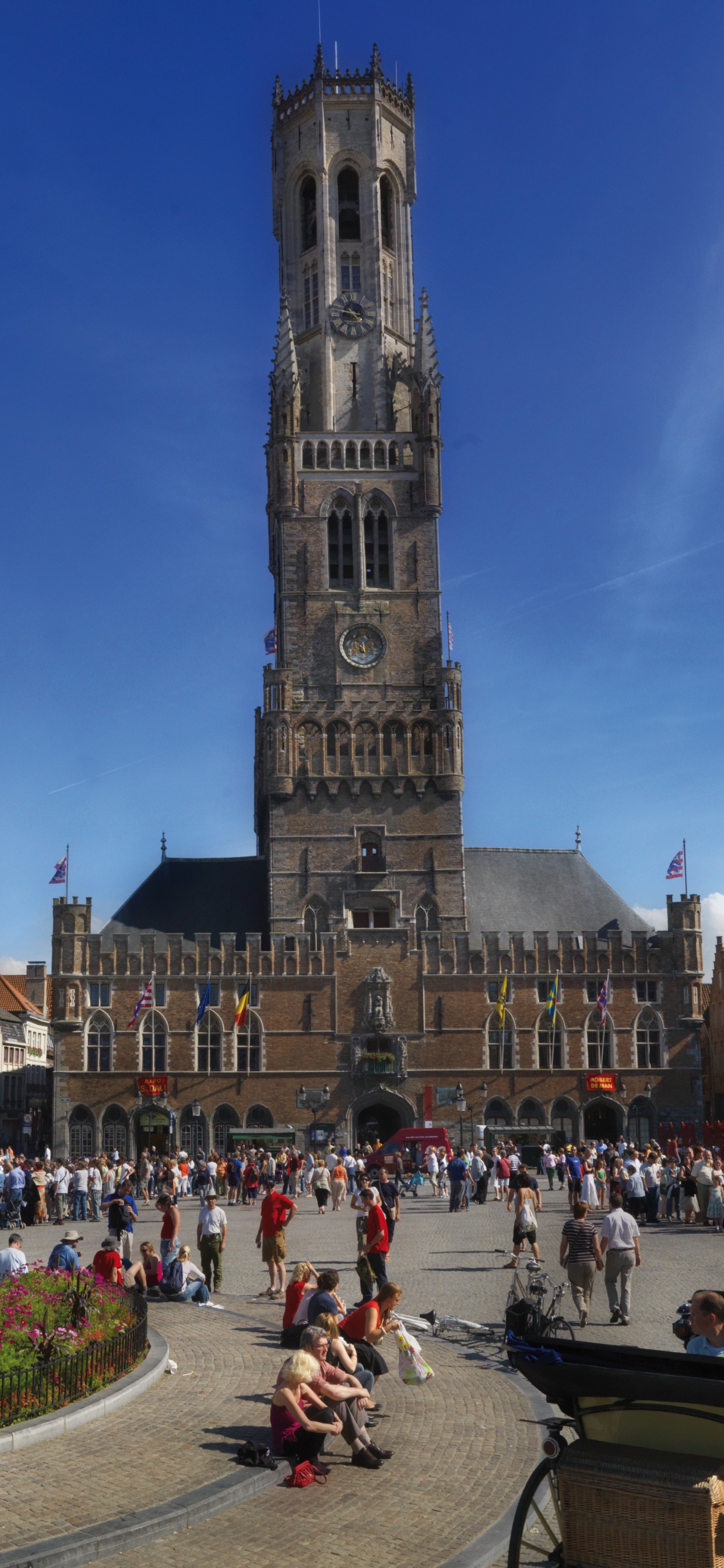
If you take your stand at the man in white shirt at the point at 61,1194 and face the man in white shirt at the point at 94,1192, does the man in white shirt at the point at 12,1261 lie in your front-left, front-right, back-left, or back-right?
back-right

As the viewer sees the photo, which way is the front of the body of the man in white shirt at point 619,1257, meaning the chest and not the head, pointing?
away from the camera

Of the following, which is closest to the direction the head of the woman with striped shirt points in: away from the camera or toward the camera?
away from the camera

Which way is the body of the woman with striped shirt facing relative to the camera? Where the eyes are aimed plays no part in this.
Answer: away from the camera
